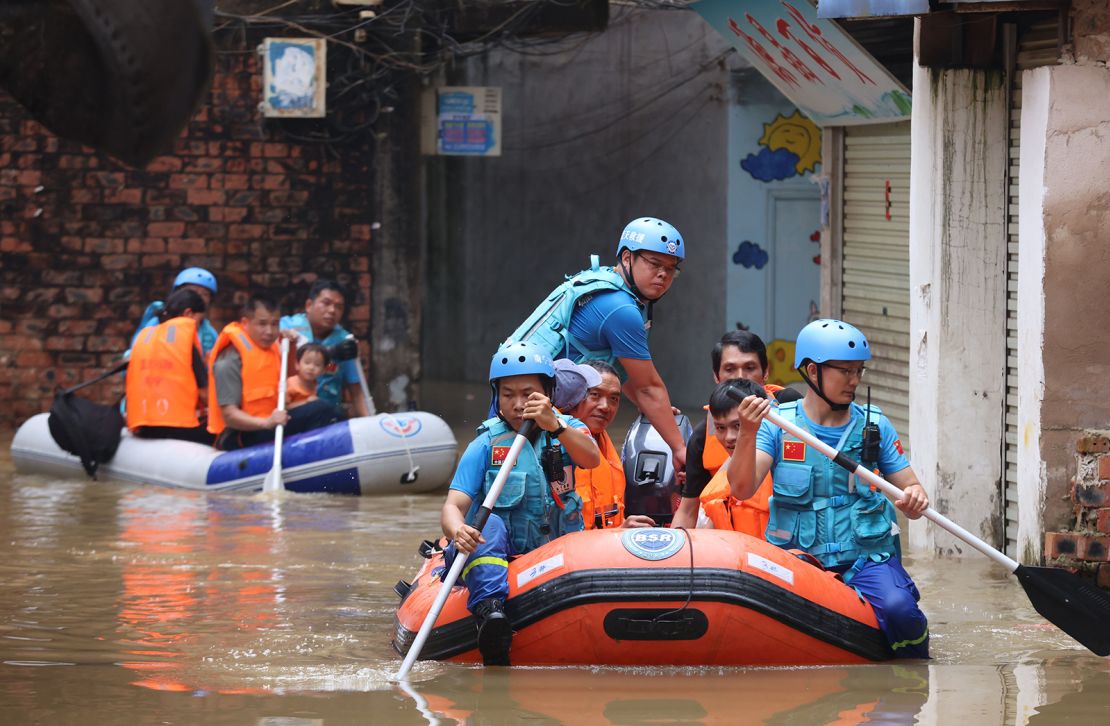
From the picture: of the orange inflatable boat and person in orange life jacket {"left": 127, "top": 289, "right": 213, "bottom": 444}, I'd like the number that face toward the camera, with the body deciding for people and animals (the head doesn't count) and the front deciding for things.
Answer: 1

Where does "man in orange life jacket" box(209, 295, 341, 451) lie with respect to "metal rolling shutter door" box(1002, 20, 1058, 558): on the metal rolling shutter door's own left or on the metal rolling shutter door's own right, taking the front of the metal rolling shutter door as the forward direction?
on the metal rolling shutter door's own right

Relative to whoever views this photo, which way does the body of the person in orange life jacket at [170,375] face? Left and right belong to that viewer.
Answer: facing away from the viewer and to the right of the viewer

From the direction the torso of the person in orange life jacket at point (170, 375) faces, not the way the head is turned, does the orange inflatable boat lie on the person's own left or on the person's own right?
on the person's own right

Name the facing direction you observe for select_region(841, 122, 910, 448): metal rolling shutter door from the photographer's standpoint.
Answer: facing the viewer and to the left of the viewer

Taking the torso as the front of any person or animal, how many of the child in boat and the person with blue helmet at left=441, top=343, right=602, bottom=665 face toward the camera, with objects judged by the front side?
2

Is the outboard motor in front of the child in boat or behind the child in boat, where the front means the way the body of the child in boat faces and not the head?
in front

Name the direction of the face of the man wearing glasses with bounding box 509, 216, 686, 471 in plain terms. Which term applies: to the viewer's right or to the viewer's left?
to the viewer's right
